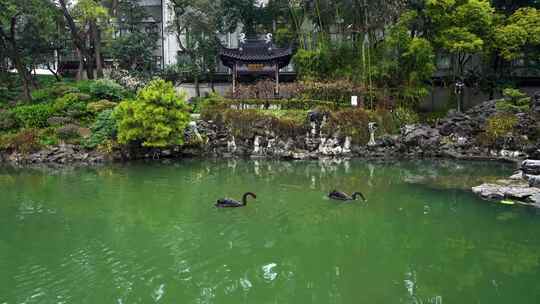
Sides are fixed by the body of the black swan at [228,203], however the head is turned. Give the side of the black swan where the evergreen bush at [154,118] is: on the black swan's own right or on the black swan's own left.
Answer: on the black swan's own left

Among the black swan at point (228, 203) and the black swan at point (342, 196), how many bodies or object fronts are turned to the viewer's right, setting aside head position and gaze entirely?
2

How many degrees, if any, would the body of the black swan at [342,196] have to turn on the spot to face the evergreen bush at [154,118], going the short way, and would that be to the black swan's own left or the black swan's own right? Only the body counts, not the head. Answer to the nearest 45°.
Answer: approximately 135° to the black swan's own left

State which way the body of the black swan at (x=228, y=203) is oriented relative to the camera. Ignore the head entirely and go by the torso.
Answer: to the viewer's right

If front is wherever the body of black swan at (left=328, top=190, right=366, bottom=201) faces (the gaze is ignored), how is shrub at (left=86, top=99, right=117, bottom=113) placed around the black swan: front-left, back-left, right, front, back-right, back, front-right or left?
back-left

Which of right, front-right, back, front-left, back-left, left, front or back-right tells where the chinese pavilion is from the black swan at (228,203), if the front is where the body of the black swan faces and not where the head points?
left

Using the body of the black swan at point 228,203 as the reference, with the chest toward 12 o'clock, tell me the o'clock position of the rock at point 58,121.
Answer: The rock is roughly at 8 o'clock from the black swan.

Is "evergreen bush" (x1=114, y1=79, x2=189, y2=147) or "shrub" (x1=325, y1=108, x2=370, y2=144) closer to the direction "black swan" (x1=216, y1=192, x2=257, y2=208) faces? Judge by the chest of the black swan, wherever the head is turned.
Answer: the shrub

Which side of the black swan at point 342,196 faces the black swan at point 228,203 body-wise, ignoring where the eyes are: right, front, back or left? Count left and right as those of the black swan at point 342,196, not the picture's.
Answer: back

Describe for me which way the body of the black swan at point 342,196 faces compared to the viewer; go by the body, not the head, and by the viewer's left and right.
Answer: facing to the right of the viewer

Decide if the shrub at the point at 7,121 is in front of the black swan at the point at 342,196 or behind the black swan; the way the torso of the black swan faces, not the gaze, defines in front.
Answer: behind

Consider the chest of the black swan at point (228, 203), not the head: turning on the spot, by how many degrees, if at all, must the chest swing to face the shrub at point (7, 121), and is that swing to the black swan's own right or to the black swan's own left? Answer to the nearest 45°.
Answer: approximately 135° to the black swan's own left
